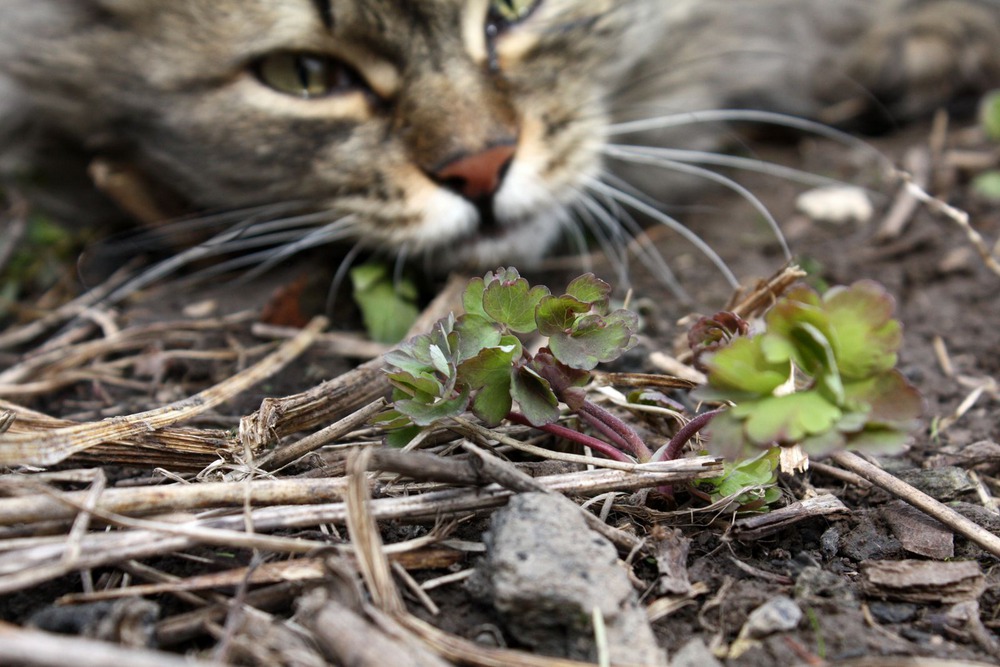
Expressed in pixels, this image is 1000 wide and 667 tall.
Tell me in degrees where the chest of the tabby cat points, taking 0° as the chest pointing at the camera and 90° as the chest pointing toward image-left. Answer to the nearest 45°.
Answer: approximately 0°

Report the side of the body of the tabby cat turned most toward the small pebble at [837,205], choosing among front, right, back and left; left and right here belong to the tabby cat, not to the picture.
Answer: left
